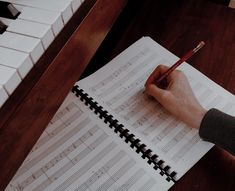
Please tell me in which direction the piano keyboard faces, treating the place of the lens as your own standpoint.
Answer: facing the viewer and to the right of the viewer
